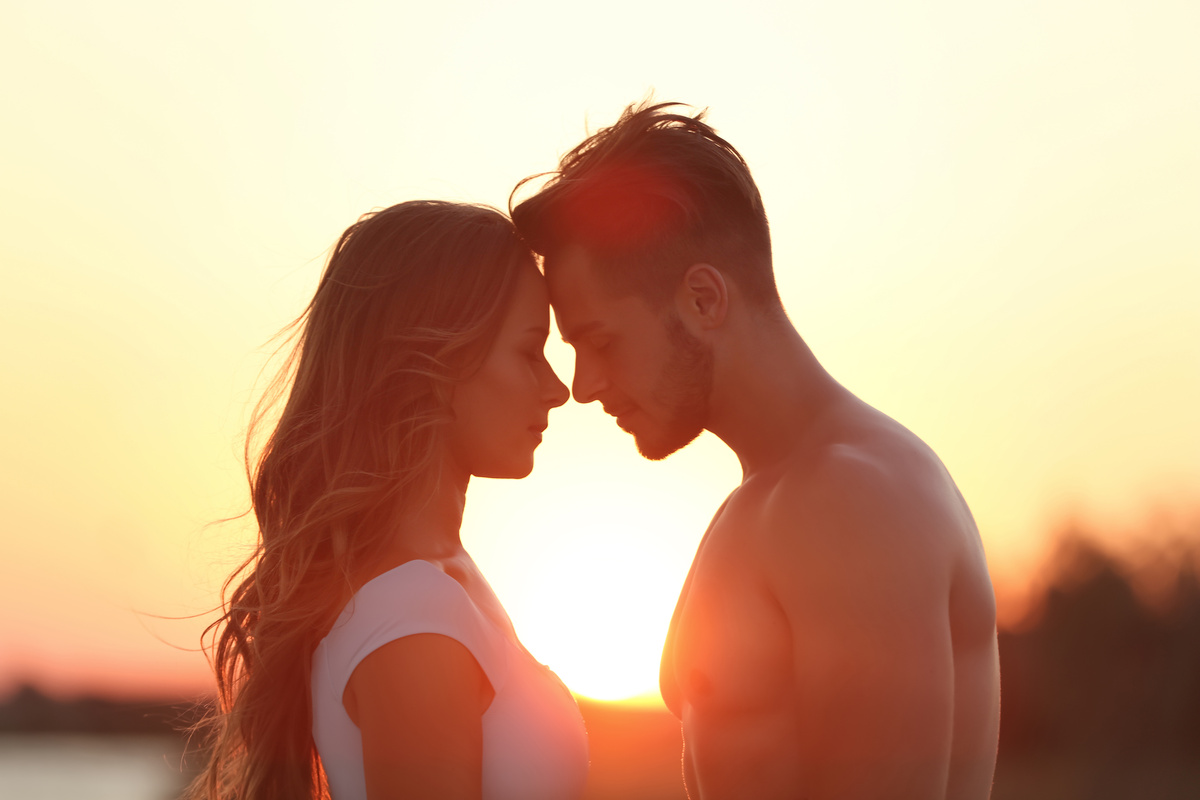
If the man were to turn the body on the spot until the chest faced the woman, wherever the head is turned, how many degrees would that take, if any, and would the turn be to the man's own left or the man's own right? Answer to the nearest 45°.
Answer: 0° — they already face them

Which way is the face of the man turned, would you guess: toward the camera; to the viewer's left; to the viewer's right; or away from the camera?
to the viewer's left

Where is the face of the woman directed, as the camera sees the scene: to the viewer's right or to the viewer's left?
to the viewer's right

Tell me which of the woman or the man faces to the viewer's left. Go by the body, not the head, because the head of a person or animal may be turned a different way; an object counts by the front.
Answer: the man

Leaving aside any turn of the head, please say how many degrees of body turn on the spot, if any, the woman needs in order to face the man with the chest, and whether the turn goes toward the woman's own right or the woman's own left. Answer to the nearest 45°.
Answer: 0° — they already face them

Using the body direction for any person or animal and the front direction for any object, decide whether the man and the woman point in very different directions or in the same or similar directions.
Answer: very different directions

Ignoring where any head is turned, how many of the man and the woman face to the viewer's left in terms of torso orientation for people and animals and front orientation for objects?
1

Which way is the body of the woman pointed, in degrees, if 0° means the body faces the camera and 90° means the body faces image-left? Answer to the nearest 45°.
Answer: approximately 270°

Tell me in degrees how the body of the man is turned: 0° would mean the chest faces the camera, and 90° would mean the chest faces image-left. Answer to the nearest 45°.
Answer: approximately 90°
